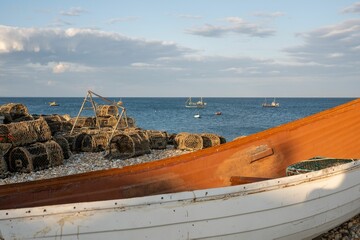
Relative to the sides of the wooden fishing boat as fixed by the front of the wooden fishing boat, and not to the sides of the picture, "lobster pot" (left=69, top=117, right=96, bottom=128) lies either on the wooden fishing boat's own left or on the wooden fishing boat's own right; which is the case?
on the wooden fishing boat's own left

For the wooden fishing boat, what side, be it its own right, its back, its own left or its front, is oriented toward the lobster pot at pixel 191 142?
left

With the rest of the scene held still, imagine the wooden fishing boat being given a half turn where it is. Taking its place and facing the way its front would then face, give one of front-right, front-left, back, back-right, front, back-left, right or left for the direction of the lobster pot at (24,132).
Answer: front-right

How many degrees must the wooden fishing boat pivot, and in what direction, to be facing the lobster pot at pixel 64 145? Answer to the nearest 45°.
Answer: approximately 135° to its left

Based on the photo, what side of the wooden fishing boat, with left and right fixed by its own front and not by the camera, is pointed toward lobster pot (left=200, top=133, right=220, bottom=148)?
left

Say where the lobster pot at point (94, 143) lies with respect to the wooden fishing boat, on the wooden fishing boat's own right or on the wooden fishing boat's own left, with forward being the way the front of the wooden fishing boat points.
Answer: on the wooden fishing boat's own left

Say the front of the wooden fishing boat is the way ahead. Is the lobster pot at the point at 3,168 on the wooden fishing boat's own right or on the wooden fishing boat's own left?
on the wooden fishing boat's own left

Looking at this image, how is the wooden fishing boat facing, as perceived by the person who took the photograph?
facing to the right of the viewer

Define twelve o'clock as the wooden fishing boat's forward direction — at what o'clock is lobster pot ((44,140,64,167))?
The lobster pot is roughly at 8 o'clock from the wooden fishing boat.

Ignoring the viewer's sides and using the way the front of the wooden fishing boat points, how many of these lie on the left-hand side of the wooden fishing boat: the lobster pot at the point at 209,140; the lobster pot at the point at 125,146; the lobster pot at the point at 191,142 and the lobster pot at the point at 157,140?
4

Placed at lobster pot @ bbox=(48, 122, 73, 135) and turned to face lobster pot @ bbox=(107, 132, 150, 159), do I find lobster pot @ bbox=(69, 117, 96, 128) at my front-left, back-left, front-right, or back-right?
back-left
